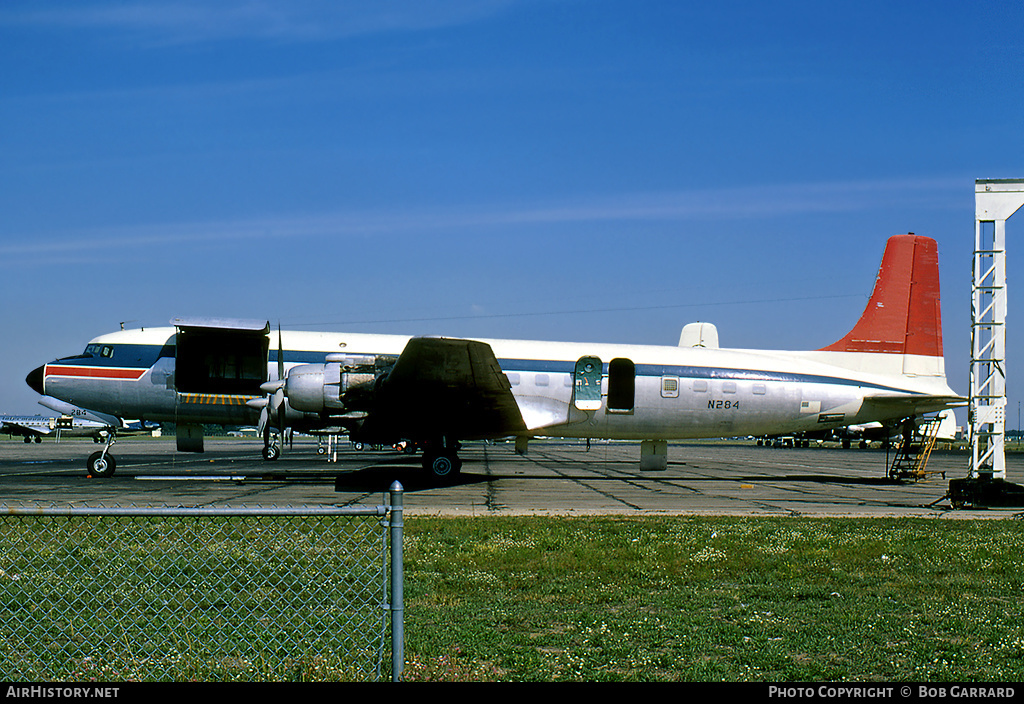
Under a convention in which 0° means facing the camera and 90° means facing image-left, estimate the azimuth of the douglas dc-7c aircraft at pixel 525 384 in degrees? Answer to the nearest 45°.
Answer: approximately 90°

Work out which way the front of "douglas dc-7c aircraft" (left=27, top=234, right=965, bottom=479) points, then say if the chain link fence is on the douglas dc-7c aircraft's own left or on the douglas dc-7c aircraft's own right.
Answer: on the douglas dc-7c aircraft's own left
